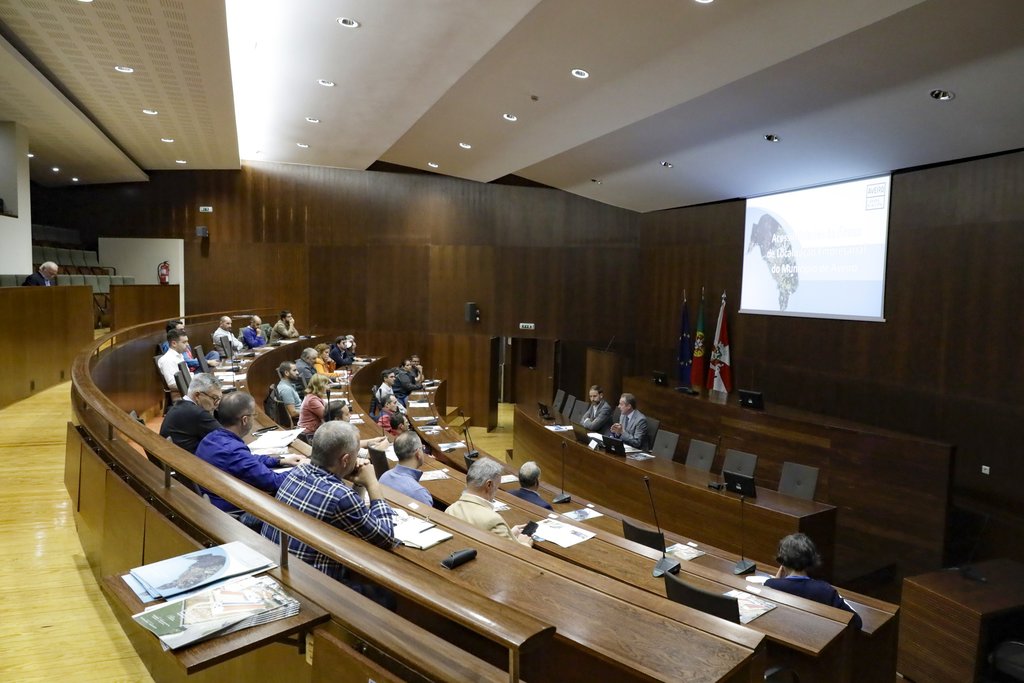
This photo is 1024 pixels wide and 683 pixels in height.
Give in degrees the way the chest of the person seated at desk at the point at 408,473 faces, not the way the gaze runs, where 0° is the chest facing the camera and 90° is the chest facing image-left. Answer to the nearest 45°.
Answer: approximately 225°

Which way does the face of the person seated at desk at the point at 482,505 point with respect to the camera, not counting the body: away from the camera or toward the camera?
away from the camera

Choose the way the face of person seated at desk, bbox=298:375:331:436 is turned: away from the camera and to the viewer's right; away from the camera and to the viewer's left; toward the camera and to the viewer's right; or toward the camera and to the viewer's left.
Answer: away from the camera and to the viewer's right

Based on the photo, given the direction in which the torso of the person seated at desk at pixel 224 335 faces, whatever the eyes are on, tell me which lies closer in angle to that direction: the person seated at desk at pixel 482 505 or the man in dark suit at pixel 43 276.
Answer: the person seated at desk

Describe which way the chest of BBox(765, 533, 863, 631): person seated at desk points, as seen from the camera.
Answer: away from the camera

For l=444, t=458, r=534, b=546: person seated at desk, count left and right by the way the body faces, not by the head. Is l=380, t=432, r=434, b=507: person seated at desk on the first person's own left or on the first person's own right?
on the first person's own left

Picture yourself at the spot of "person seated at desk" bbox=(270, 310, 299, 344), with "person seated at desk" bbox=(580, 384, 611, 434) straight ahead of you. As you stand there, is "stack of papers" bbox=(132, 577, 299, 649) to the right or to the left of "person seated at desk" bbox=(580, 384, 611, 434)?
right

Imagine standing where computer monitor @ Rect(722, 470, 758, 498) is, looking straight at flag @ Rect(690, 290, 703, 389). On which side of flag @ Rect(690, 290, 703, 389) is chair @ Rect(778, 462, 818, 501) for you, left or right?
right

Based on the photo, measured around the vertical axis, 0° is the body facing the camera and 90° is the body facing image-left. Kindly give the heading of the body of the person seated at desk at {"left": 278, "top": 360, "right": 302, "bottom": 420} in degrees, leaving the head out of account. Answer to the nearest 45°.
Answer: approximately 270°

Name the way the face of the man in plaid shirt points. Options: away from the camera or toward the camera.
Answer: away from the camera

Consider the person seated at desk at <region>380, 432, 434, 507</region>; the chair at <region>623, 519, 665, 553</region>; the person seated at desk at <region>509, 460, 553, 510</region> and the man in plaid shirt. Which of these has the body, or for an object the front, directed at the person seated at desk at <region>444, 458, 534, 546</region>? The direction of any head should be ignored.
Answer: the man in plaid shirt
